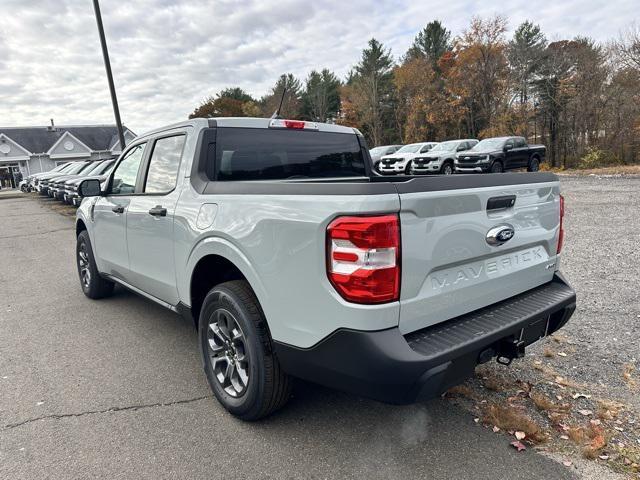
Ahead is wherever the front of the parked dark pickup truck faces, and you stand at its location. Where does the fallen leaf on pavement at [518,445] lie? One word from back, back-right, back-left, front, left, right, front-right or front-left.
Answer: front-left

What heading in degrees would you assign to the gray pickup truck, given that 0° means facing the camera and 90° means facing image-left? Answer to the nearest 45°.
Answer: approximately 135°

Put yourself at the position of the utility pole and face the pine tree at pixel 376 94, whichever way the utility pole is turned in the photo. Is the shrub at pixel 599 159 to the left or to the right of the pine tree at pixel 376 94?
right

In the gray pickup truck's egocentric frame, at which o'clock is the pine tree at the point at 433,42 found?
The pine tree is roughly at 2 o'clock from the gray pickup truck.

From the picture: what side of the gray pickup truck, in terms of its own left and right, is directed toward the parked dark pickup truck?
right

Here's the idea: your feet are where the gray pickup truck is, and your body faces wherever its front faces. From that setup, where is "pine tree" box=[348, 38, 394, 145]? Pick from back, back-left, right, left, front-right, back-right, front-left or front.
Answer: front-right

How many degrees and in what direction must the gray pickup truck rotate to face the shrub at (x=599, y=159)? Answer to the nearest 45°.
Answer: approximately 90° to its right

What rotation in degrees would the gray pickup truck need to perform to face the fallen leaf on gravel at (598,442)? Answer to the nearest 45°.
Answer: approximately 135° to its right

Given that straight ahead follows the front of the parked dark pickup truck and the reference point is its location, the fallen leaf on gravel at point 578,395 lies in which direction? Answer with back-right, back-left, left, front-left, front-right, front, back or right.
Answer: front-left

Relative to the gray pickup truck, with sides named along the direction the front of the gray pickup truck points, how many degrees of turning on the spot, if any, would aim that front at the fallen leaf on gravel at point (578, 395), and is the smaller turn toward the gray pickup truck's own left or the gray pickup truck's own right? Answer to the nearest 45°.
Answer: approximately 135° to the gray pickup truck's own right

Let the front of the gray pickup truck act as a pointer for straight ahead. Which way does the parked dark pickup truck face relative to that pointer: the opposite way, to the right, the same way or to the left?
to the left

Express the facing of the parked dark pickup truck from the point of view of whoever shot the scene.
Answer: facing the viewer and to the left of the viewer

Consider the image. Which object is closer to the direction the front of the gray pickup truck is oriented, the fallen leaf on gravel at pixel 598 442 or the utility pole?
the utility pole

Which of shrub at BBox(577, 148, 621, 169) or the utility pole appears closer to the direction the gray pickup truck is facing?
the utility pole

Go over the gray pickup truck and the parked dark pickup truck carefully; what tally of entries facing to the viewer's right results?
0

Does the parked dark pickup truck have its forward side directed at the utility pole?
yes
